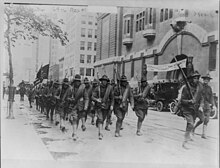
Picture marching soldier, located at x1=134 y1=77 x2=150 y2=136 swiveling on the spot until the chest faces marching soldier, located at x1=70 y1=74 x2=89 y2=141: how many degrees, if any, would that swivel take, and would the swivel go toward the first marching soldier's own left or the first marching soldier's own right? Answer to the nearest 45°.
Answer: approximately 45° to the first marching soldier's own right

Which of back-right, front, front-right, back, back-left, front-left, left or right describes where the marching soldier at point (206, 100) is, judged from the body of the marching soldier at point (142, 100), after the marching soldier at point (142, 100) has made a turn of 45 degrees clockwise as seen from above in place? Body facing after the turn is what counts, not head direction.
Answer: left
